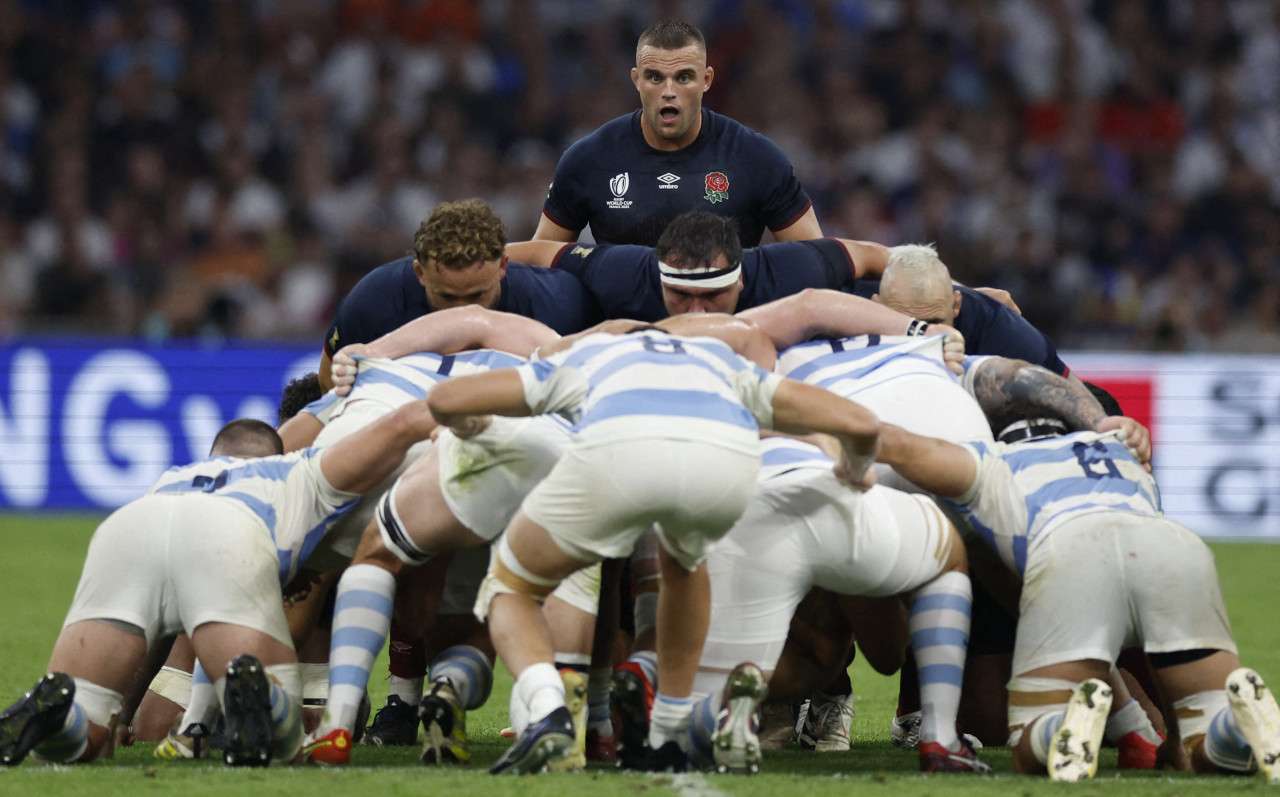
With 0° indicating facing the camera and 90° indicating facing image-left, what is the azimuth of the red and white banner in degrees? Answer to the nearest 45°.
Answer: approximately 0°
